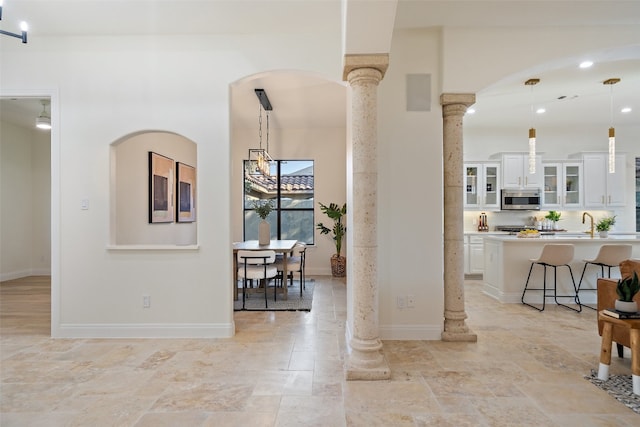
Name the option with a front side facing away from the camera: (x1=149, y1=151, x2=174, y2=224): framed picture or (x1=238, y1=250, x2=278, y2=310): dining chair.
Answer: the dining chair

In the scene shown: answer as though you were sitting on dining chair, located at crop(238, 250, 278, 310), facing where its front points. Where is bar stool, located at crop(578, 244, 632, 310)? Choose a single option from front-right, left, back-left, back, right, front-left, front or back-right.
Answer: right

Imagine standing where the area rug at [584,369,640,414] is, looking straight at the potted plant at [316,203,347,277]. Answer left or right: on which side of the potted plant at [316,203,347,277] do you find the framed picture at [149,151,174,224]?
left

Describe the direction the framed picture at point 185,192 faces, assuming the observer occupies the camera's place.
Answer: facing the viewer and to the right of the viewer

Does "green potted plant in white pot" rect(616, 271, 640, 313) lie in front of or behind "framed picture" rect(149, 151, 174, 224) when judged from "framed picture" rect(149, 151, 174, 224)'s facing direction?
in front

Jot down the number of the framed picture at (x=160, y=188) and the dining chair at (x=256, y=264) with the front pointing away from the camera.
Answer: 1

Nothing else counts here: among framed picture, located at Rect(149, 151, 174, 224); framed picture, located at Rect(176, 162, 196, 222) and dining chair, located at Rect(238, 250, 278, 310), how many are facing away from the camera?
1

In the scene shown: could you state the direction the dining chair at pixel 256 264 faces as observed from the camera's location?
facing away from the viewer

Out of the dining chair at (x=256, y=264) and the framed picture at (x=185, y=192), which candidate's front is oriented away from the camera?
the dining chair

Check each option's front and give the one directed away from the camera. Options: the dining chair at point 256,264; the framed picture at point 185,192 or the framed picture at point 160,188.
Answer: the dining chair

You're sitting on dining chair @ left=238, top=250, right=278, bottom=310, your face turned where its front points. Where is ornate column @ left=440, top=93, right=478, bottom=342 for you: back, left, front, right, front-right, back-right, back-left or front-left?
back-right

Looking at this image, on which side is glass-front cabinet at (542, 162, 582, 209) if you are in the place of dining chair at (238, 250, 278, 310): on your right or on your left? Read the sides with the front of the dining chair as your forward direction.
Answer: on your right

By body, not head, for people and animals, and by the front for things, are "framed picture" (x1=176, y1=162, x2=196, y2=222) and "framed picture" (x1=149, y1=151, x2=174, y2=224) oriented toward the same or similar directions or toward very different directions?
same or similar directions
